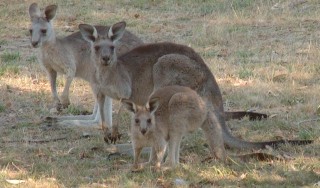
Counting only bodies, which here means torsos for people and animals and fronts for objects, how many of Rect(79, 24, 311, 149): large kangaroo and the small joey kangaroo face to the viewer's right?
0

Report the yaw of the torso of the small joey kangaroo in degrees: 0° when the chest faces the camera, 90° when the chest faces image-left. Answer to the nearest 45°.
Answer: approximately 45°

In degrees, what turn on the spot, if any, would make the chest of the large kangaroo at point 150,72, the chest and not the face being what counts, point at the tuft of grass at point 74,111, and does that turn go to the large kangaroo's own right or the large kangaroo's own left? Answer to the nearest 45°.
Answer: approximately 45° to the large kangaroo's own right

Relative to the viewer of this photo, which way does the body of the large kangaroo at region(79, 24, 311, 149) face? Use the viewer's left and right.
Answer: facing to the left of the viewer

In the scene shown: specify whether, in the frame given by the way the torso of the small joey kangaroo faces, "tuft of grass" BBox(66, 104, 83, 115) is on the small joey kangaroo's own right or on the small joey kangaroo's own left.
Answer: on the small joey kangaroo's own right

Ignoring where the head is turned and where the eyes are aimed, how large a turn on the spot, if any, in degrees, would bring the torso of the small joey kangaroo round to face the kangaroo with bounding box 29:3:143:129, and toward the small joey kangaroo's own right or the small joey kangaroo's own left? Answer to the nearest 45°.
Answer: approximately 90° to the small joey kangaroo's own right
